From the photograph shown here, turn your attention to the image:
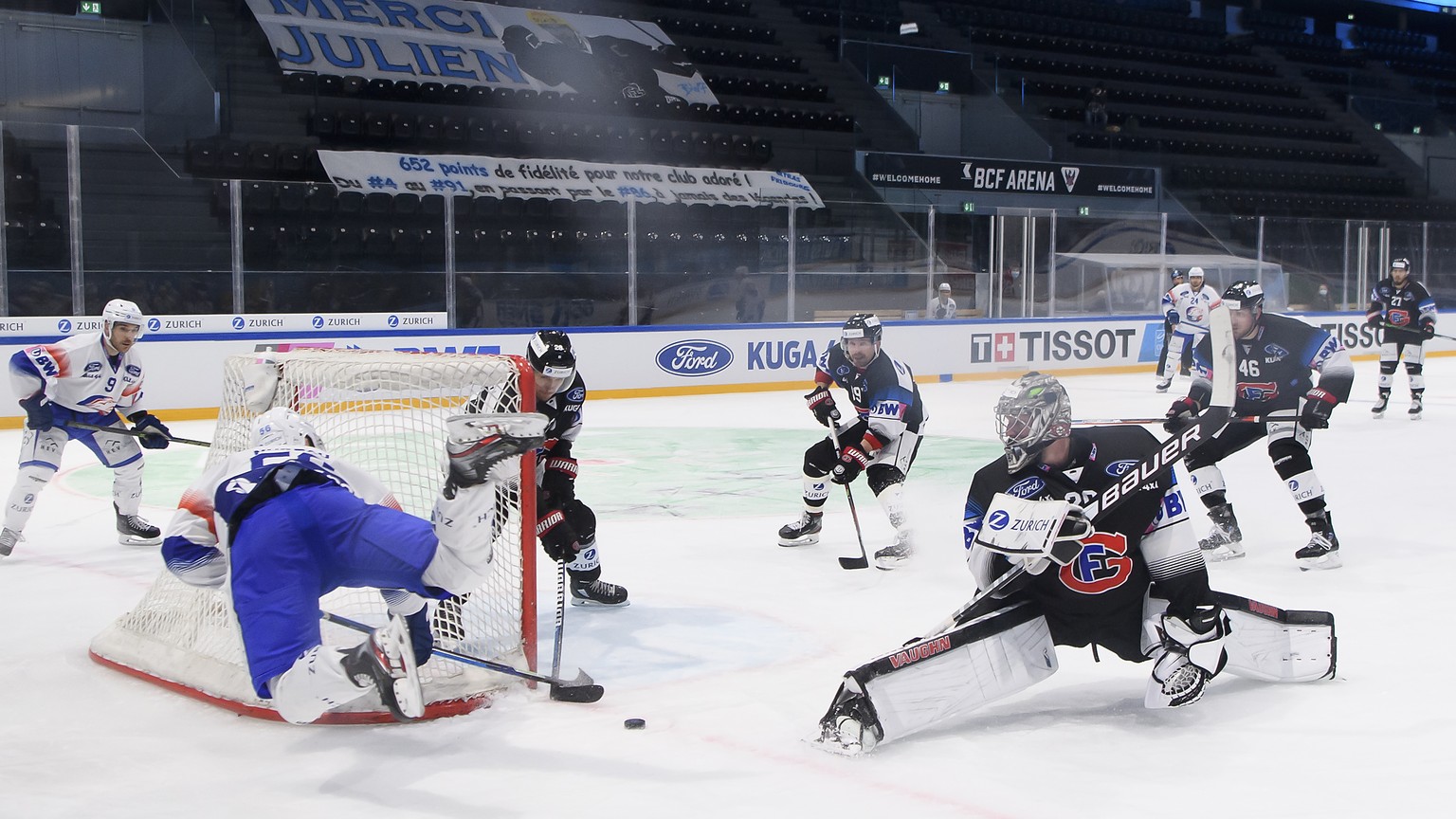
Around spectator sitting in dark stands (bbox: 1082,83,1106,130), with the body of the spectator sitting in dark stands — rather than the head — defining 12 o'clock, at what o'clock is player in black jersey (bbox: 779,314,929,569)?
The player in black jersey is roughly at 12 o'clock from the spectator sitting in dark stands.

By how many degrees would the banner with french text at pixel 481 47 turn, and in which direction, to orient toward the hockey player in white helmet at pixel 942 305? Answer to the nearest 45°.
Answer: approximately 45° to its left

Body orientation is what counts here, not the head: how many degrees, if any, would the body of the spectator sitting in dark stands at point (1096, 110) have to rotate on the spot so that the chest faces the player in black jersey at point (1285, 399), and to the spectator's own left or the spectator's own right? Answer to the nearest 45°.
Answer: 0° — they already face them

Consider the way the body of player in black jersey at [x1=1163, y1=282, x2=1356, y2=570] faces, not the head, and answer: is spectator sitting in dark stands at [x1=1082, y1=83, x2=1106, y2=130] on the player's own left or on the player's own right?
on the player's own right

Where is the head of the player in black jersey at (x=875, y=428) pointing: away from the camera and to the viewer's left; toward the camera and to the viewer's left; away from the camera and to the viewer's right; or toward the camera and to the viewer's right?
toward the camera and to the viewer's left

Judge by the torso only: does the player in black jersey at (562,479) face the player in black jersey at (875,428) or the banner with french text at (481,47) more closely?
the player in black jersey

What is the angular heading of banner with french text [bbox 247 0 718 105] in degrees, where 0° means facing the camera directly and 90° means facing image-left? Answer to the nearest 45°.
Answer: approximately 0°

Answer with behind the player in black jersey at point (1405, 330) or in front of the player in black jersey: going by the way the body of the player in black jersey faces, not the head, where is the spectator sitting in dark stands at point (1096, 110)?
behind

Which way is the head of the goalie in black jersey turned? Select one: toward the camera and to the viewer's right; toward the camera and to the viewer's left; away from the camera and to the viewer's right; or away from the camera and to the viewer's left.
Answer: toward the camera and to the viewer's left

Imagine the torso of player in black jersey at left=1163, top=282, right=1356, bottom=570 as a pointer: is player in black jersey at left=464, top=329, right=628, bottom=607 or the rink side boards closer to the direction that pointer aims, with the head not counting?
the player in black jersey

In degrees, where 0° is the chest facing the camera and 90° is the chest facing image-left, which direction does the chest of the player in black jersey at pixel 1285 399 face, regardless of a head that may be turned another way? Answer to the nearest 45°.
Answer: approximately 45°
